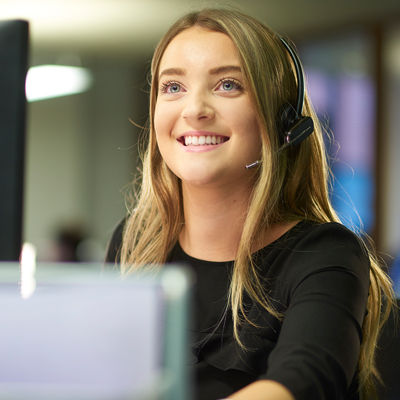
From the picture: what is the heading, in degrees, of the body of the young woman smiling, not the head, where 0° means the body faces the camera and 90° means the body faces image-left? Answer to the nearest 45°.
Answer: approximately 45°

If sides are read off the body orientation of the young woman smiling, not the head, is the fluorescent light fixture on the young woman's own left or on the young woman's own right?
on the young woman's own right

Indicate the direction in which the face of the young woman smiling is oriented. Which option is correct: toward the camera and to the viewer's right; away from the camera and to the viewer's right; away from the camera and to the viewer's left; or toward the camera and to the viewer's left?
toward the camera and to the viewer's left

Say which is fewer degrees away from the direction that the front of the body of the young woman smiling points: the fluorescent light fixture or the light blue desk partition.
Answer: the light blue desk partition

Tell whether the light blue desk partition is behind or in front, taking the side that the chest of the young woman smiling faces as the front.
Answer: in front
